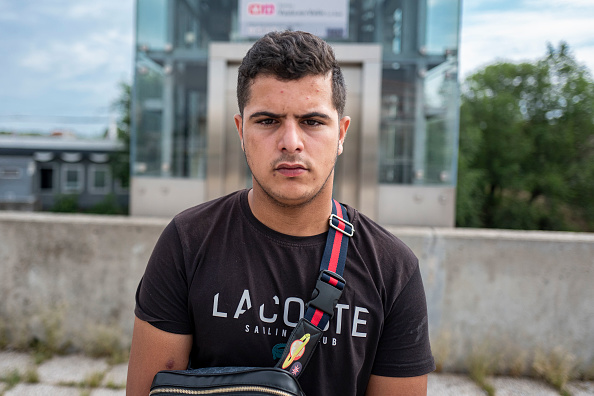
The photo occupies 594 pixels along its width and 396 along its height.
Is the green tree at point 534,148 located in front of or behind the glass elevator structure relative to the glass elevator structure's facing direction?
behind

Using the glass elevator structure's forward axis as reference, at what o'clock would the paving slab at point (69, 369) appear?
The paving slab is roughly at 1 o'clock from the glass elevator structure.

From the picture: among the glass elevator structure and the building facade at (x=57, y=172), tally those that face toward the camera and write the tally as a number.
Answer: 2

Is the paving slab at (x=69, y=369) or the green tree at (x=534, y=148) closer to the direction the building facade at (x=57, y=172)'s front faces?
the paving slab

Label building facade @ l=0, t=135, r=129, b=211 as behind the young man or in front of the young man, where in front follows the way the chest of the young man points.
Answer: behind

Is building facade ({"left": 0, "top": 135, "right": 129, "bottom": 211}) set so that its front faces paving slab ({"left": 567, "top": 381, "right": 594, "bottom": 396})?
yes

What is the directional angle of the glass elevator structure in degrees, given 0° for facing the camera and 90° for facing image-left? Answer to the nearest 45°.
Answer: approximately 0°

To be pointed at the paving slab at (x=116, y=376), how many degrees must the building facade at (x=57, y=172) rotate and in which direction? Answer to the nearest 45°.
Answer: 0° — it already faces it
